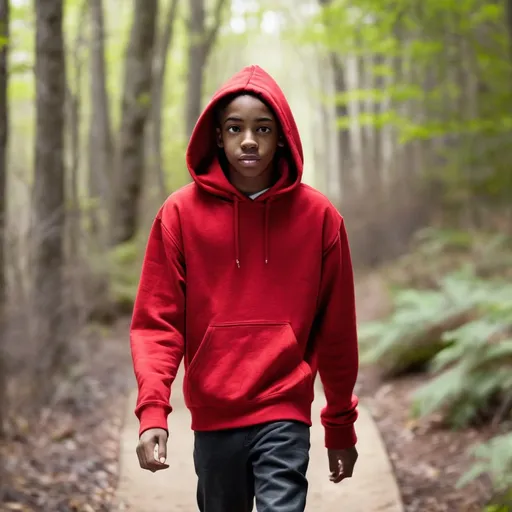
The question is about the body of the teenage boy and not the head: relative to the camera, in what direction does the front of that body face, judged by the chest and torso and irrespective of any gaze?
toward the camera

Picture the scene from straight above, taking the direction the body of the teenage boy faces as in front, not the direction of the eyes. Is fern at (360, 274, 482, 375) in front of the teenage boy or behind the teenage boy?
behind

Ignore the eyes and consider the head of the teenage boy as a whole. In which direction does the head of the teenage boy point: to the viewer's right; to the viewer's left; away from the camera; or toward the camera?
toward the camera

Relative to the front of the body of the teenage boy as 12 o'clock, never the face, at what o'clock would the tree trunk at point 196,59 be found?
The tree trunk is roughly at 6 o'clock from the teenage boy.

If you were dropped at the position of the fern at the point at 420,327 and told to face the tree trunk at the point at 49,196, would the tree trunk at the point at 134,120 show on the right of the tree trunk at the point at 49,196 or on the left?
right

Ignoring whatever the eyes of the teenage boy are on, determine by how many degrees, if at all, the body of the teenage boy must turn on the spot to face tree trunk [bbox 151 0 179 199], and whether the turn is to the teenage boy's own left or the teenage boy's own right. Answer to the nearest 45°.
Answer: approximately 180°

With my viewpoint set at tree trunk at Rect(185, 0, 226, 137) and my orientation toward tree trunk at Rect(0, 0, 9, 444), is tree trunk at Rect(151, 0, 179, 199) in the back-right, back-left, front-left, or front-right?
front-right

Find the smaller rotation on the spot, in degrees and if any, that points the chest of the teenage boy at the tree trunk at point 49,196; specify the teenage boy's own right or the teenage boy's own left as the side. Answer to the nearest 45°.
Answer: approximately 180°

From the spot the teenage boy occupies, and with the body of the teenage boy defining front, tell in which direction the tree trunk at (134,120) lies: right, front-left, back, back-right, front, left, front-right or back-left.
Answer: back
